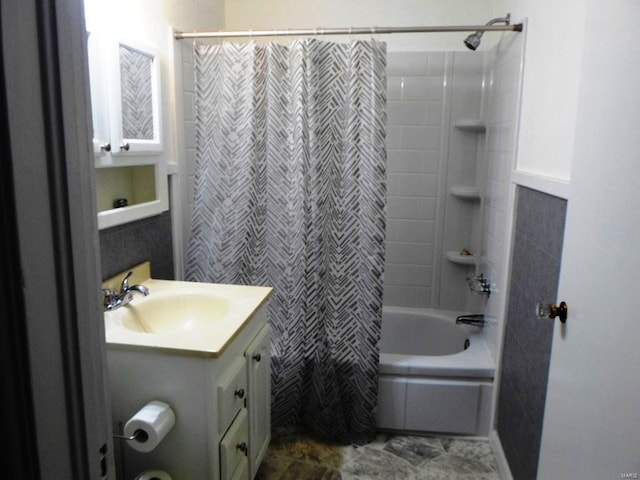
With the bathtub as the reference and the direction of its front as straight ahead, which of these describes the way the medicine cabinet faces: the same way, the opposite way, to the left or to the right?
to the left

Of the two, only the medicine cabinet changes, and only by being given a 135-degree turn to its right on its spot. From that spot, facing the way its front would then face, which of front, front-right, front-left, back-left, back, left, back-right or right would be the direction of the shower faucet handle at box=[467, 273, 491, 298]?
back

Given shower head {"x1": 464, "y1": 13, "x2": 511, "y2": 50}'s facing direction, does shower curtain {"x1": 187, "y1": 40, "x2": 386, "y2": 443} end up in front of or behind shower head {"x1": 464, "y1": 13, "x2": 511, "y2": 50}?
in front

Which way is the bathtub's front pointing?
toward the camera

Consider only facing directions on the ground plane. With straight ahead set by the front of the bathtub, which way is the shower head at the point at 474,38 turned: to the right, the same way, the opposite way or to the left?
to the right

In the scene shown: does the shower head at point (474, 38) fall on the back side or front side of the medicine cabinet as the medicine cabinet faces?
on the front side

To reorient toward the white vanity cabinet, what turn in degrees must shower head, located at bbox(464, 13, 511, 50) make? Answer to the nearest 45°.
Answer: approximately 45° to its left

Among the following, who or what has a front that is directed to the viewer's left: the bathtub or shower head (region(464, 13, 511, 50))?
the shower head

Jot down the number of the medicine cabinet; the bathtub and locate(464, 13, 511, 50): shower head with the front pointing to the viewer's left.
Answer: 1

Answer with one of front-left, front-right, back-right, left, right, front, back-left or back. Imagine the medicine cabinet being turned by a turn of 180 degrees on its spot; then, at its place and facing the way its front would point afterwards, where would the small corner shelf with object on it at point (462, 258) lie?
back-right

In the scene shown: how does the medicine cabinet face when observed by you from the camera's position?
facing the viewer and to the right of the viewer

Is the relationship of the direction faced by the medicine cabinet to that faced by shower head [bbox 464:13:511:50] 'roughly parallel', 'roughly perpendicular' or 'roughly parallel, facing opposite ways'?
roughly parallel, facing opposite ways

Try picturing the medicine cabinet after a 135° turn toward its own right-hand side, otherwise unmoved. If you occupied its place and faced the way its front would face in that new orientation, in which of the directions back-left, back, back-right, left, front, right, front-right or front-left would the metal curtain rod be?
back

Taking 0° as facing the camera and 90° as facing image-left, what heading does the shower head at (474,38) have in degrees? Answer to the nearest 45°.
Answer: approximately 90°

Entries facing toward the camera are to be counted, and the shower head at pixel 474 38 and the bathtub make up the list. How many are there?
1
